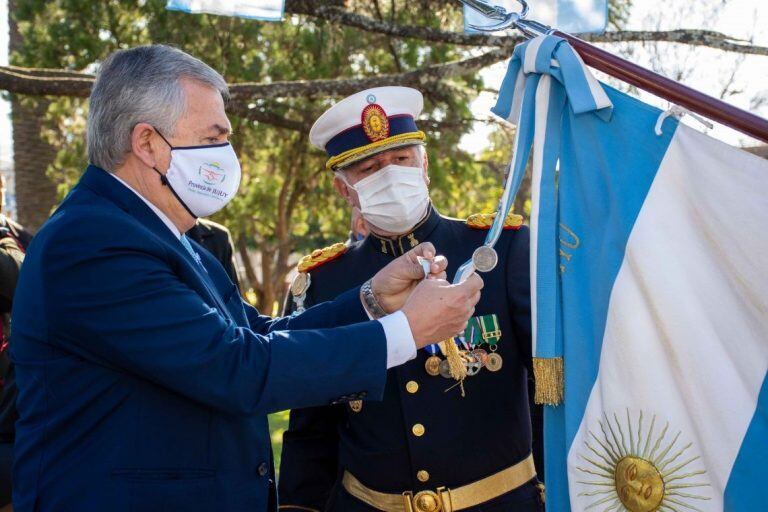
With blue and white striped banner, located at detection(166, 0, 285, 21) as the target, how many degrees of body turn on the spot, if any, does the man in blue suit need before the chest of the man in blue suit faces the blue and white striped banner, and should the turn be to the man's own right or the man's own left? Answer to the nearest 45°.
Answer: approximately 90° to the man's own left

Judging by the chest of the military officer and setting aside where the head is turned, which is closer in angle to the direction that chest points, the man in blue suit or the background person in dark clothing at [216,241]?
the man in blue suit

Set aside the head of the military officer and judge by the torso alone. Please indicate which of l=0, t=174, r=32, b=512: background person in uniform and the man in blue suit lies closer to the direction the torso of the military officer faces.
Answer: the man in blue suit

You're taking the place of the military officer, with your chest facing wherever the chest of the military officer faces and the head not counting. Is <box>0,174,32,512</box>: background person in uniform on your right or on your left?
on your right

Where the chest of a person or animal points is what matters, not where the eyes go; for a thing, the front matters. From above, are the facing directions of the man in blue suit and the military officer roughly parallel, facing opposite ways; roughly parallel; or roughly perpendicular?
roughly perpendicular

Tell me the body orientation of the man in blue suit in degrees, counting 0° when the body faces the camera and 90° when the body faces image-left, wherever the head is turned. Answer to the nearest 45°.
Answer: approximately 270°

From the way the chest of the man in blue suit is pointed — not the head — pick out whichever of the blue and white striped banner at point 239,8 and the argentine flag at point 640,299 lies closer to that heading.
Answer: the argentine flag

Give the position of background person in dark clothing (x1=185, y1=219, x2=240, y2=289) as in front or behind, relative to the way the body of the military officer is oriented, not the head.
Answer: behind

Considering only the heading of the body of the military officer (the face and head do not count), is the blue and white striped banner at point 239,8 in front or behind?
behind

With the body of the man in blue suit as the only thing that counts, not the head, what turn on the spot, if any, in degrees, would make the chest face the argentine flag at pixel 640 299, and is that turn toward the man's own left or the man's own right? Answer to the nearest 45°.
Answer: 0° — they already face it

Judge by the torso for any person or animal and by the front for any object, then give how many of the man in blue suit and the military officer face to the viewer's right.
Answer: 1

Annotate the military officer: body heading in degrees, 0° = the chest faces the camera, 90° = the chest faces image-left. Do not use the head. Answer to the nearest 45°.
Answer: approximately 0°
